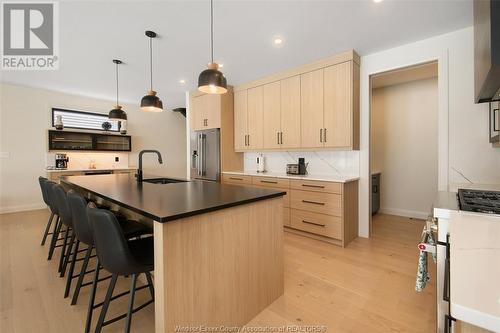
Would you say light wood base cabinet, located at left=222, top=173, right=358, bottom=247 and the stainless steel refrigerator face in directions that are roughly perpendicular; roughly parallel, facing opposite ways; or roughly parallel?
roughly parallel

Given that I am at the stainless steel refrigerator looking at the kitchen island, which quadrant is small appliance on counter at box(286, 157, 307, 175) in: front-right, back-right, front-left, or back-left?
front-left

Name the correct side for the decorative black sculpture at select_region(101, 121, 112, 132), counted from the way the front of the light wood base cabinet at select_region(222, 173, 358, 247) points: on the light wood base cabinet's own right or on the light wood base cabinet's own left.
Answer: on the light wood base cabinet's own right

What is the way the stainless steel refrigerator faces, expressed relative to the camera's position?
facing the viewer and to the left of the viewer

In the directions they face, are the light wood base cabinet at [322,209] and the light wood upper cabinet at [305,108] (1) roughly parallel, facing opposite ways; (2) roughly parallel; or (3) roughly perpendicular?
roughly parallel

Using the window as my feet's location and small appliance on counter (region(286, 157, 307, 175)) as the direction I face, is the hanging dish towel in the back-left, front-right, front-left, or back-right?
front-right

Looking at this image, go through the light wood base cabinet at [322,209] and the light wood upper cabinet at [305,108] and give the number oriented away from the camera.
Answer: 0

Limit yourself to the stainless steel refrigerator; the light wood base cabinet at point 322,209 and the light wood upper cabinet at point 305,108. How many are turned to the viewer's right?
0

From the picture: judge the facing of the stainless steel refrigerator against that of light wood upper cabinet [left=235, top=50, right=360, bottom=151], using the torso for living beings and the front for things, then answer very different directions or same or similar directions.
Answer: same or similar directions

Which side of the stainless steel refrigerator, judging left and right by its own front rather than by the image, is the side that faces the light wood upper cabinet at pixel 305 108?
left

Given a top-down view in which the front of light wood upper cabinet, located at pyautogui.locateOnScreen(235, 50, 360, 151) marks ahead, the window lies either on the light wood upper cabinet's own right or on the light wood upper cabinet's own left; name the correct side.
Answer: on the light wood upper cabinet's own right

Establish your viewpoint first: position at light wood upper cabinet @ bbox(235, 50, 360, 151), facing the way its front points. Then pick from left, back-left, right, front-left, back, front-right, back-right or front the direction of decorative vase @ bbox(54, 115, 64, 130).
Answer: front-right

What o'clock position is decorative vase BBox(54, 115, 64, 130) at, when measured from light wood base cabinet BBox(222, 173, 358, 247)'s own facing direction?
The decorative vase is roughly at 2 o'clock from the light wood base cabinet.

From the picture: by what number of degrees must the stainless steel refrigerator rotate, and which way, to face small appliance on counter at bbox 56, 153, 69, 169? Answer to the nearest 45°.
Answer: approximately 45° to its right

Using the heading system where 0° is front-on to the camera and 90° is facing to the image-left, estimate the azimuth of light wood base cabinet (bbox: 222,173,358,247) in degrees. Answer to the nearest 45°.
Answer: approximately 45°
